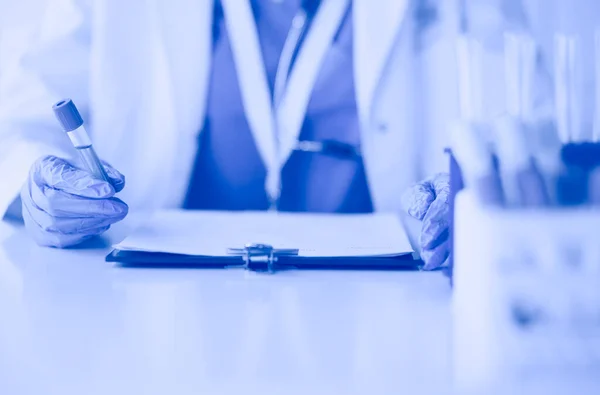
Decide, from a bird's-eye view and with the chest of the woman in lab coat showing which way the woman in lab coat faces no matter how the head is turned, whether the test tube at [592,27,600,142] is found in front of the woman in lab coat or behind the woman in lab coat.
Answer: in front

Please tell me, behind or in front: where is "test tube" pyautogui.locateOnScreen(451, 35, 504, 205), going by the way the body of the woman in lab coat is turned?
in front

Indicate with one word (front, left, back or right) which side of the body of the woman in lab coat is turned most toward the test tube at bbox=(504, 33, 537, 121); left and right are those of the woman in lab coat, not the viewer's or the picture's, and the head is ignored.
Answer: front

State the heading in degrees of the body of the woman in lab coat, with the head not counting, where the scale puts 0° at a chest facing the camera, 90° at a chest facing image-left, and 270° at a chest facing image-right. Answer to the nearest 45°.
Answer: approximately 0°

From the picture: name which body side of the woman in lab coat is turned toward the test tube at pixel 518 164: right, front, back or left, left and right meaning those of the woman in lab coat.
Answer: front
